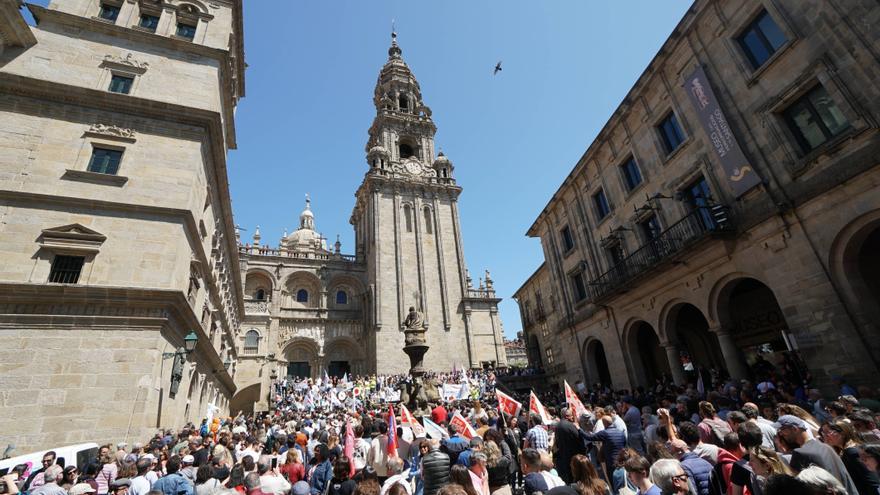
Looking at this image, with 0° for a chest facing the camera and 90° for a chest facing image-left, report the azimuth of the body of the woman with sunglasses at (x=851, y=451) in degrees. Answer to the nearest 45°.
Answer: approximately 90°

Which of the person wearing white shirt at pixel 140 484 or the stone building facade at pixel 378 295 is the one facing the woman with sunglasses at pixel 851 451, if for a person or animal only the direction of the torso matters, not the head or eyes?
the stone building facade

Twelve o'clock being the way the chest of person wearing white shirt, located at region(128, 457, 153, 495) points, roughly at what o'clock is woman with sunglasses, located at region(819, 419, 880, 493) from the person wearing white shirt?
The woman with sunglasses is roughly at 3 o'clock from the person wearing white shirt.

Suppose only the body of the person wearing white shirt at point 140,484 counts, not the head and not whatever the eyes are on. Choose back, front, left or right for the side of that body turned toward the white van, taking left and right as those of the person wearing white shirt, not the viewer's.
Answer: left

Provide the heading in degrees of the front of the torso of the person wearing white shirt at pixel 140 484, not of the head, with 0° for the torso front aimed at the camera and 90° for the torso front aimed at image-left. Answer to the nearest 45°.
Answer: approximately 225°

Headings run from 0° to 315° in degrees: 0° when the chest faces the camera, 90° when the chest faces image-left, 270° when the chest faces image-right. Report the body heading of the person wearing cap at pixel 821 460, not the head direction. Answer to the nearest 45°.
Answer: approximately 90°

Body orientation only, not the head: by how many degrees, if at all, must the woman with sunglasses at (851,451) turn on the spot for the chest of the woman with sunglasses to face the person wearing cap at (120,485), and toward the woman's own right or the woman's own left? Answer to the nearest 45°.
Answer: approximately 45° to the woman's own left

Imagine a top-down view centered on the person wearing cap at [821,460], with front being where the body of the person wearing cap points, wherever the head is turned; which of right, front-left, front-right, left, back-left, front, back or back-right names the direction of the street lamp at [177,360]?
front

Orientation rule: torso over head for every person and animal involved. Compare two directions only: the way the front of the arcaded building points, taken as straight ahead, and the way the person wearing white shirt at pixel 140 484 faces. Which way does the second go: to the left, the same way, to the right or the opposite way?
to the right

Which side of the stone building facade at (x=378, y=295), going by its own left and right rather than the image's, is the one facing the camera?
front

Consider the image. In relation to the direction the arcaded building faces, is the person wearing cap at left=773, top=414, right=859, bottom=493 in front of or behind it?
in front

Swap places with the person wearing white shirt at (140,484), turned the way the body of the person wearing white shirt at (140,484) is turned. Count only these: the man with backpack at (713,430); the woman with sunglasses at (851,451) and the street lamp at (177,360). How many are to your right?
2

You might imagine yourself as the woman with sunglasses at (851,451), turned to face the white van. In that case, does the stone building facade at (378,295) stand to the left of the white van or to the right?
right

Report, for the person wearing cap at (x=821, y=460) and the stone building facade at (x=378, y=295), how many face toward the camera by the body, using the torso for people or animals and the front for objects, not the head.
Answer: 1

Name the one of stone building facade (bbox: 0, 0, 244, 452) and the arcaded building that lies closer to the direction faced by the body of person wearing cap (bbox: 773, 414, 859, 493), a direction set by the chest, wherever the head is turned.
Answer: the stone building facade

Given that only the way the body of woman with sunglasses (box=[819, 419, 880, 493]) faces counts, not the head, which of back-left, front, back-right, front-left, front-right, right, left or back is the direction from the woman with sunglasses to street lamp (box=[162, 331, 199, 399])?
front
